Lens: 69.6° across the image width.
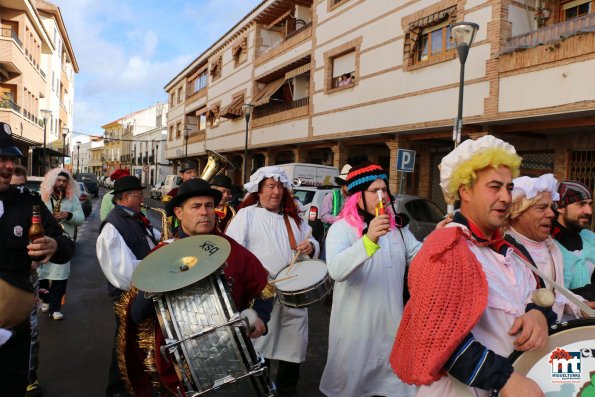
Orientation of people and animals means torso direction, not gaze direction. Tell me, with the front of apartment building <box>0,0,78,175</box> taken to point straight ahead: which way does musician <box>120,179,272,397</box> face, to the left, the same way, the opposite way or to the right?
to the right

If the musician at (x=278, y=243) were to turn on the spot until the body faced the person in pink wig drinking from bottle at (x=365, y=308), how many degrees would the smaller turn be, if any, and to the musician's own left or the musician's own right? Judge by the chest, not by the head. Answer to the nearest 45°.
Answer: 0° — they already face them

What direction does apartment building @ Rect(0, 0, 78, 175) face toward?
to the viewer's right

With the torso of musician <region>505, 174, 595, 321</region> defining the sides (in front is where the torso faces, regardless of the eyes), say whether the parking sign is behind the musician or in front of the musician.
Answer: behind

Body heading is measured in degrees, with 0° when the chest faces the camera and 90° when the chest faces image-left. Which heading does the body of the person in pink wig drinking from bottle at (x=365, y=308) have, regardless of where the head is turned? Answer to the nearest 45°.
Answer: approximately 315°

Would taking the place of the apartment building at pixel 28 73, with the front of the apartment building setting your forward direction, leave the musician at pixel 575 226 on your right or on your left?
on your right

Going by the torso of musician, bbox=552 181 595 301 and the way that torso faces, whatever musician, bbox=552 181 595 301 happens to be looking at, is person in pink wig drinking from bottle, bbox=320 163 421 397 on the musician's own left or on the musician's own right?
on the musician's own right

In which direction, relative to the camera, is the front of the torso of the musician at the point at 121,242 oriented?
to the viewer's right

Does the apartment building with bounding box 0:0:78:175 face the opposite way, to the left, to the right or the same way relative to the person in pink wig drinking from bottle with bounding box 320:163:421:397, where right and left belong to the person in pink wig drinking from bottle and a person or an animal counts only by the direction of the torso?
to the left

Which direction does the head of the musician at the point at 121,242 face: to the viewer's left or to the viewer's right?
to the viewer's right
